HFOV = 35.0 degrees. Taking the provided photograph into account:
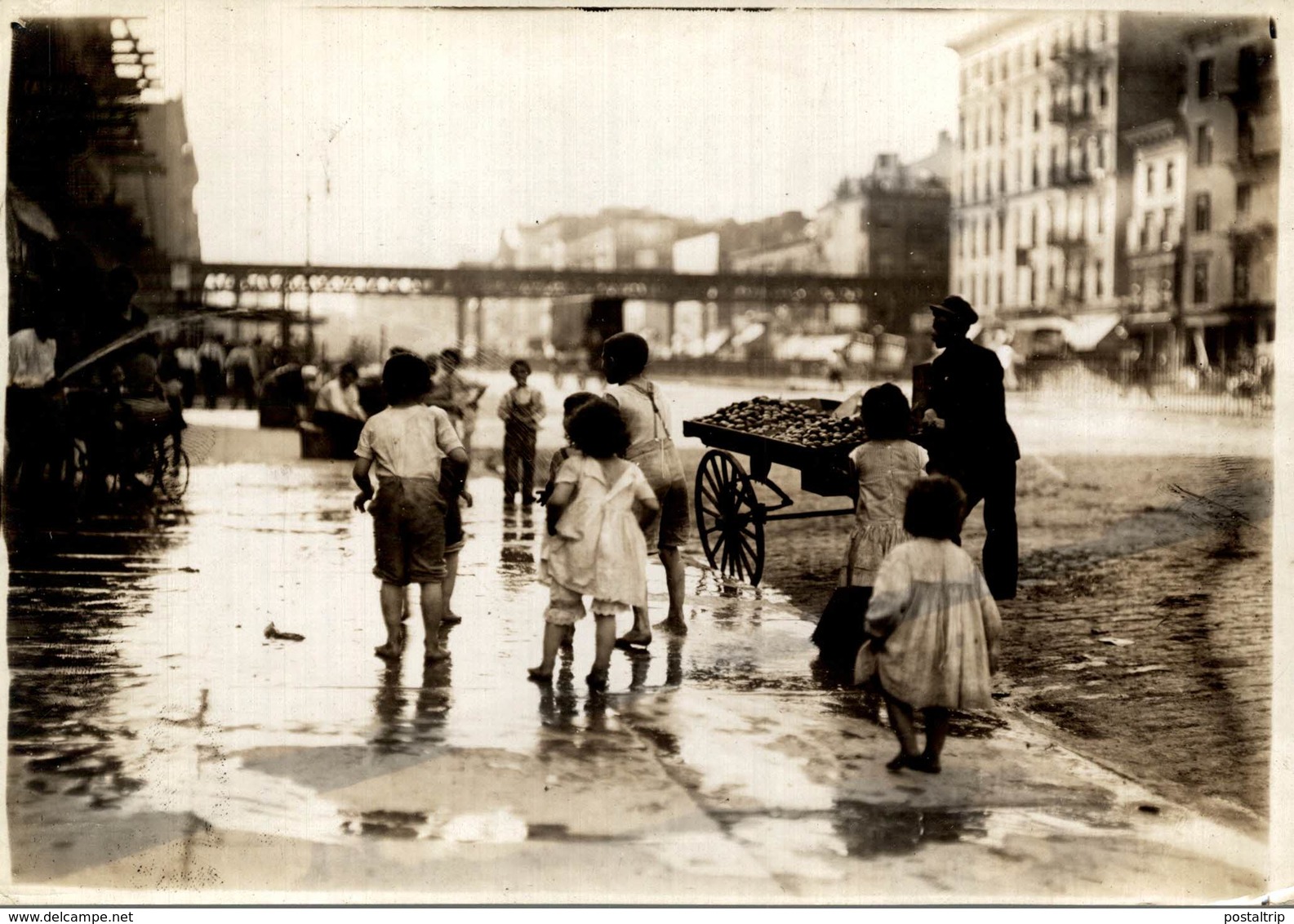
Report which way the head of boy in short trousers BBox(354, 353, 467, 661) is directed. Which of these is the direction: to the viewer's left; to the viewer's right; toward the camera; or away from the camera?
away from the camera

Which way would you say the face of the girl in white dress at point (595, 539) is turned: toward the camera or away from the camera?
away from the camera

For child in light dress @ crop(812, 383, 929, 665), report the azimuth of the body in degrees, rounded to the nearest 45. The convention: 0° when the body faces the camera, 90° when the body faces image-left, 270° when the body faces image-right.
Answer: approximately 180°

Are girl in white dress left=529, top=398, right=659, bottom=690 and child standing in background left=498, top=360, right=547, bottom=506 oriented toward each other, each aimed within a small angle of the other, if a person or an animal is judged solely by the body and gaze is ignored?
yes

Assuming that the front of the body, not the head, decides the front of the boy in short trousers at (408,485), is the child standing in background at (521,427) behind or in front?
in front

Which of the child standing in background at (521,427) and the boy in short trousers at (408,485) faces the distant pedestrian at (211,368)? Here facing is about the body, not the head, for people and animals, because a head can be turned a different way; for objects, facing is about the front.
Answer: the boy in short trousers

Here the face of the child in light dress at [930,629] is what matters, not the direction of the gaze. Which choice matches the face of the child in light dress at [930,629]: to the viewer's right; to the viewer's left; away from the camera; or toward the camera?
away from the camera

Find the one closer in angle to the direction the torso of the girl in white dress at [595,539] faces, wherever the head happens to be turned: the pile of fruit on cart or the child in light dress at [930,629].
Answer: the pile of fruit on cart

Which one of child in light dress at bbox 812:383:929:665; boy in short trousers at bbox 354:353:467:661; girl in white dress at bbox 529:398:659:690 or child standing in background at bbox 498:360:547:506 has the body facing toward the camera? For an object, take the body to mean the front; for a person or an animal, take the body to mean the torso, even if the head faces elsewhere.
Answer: the child standing in background

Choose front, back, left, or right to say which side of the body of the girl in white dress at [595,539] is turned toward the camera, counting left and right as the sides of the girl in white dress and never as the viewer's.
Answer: back

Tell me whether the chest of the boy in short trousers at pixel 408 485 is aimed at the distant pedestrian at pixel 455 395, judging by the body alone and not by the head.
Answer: yes

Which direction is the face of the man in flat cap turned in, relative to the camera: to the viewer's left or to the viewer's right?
to the viewer's left

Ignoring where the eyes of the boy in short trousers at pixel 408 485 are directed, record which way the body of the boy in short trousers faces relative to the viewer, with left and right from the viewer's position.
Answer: facing away from the viewer

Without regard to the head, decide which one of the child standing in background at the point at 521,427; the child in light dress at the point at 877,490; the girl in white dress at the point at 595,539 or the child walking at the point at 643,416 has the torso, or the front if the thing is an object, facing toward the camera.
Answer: the child standing in background
